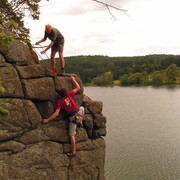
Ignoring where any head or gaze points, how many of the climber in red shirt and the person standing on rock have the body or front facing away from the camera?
1

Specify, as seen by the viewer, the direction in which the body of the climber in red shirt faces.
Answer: away from the camera

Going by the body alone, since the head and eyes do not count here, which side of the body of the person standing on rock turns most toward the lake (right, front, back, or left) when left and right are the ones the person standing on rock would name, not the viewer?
back

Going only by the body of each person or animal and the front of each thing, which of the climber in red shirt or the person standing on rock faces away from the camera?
the climber in red shirt
